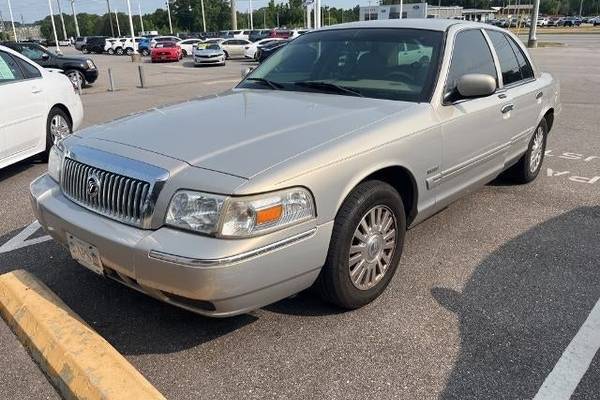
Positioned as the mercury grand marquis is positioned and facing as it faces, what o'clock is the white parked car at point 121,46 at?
The white parked car is roughly at 4 o'clock from the mercury grand marquis.

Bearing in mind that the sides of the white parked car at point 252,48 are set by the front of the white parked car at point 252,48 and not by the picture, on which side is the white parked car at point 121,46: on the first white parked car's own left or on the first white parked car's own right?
on the first white parked car's own right

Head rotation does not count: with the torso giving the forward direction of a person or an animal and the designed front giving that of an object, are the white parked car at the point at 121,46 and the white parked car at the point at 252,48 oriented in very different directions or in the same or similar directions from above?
same or similar directions

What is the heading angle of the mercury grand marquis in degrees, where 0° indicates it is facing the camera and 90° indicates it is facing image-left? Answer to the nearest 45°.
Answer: approximately 45°

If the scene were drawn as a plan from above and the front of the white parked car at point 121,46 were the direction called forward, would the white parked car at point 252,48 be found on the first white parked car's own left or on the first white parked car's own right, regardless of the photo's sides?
on the first white parked car's own left

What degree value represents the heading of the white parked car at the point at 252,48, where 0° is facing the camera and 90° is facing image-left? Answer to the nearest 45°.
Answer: approximately 45°

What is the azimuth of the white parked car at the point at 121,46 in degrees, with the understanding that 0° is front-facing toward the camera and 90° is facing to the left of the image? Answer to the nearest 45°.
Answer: approximately 45°

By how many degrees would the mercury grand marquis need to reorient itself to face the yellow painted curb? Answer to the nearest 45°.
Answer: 0° — it already faces it

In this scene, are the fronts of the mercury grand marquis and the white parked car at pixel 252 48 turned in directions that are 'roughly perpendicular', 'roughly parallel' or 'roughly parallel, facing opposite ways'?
roughly parallel

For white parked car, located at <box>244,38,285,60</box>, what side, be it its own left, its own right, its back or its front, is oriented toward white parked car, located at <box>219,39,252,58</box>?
right

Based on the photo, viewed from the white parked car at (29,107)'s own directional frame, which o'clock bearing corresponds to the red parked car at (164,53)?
The red parked car is roughly at 5 o'clock from the white parked car.

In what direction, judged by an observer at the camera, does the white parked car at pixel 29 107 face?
facing the viewer and to the left of the viewer
